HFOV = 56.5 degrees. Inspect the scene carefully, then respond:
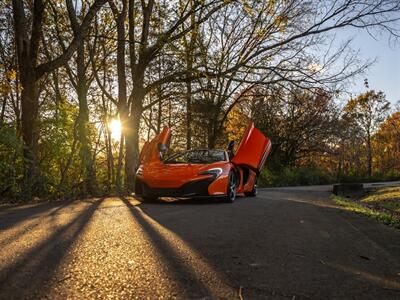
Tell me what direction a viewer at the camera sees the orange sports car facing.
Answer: facing the viewer and to the left of the viewer

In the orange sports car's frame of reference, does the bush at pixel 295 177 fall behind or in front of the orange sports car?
behind
